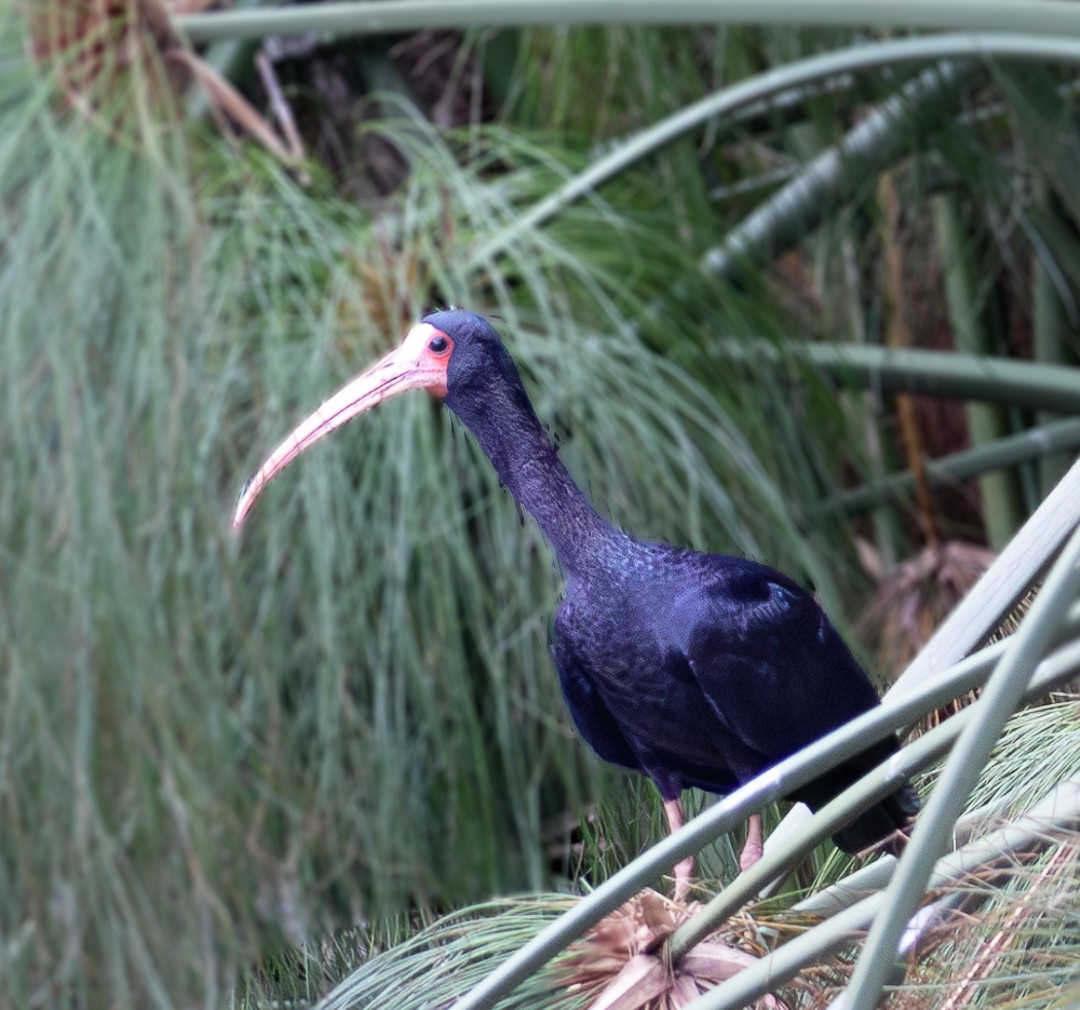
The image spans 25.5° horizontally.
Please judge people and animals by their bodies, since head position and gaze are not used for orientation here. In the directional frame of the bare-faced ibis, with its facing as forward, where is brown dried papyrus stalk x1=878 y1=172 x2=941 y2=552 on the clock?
The brown dried papyrus stalk is roughly at 5 o'clock from the bare-faced ibis.

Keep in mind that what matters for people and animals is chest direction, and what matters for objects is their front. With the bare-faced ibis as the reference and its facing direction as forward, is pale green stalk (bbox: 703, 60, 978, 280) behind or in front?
behind

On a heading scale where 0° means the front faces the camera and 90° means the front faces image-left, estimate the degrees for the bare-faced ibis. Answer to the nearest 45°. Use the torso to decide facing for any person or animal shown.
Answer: approximately 45°

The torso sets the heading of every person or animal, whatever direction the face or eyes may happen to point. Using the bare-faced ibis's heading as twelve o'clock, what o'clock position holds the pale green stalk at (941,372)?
The pale green stalk is roughly at 5 o'clock from the bare-faced ibis.

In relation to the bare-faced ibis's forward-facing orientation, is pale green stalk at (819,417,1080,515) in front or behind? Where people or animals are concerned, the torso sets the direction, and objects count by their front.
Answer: behind
